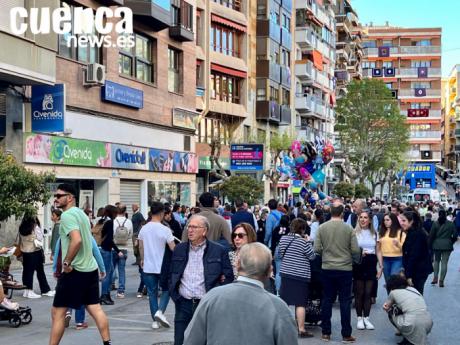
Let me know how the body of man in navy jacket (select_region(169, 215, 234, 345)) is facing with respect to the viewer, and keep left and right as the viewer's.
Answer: facing the viewer and to the left of the viewer

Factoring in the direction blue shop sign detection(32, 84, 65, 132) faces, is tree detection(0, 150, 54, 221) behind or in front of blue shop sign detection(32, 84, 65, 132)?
in front

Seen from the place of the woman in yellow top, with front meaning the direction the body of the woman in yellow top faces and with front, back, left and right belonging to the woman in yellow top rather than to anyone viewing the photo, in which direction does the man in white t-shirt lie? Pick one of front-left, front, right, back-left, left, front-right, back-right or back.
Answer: front

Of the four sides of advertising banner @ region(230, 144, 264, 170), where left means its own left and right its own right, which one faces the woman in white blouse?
front

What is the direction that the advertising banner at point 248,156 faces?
toward the camera

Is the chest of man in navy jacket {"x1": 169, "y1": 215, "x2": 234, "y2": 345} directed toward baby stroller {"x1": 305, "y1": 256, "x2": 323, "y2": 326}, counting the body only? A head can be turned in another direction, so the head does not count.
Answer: no

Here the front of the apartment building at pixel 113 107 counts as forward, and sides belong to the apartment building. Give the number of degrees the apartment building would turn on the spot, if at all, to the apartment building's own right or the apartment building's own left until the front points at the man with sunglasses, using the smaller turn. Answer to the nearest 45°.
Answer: approximately 45° to the apartment building's own right

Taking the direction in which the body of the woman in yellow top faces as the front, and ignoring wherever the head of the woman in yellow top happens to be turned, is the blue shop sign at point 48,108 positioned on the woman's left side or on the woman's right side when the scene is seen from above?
on the woman's right side

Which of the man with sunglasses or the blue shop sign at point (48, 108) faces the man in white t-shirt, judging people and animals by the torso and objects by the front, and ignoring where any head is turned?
the blue shop sign
